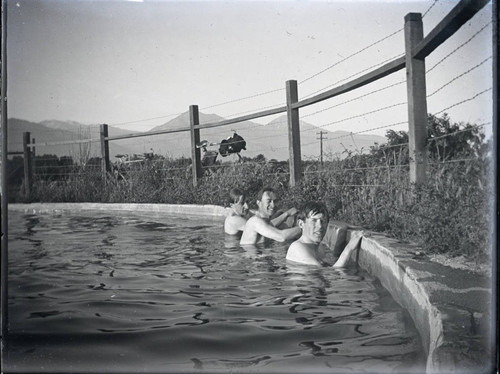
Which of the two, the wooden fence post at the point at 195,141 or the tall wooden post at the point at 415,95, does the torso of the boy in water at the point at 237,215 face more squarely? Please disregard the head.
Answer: the tall wooden post
